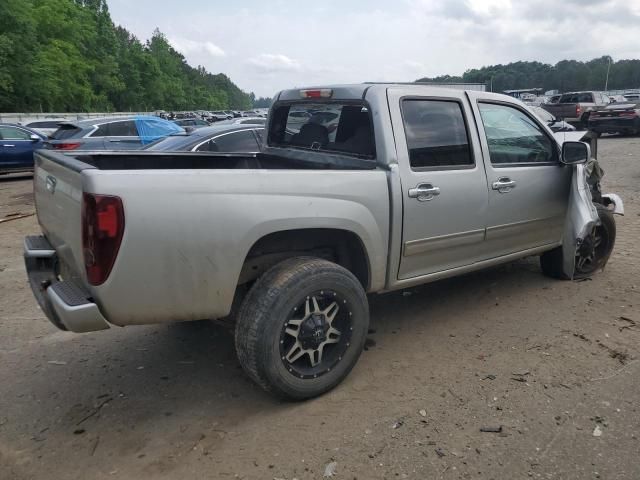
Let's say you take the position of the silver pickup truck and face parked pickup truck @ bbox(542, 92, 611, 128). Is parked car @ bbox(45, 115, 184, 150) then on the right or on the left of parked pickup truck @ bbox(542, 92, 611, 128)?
left

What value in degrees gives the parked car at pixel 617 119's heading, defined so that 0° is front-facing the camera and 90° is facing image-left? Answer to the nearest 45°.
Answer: approximately 225°

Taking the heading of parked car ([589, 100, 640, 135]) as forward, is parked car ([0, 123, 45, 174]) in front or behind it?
behind

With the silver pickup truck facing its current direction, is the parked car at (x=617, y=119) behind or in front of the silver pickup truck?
in front

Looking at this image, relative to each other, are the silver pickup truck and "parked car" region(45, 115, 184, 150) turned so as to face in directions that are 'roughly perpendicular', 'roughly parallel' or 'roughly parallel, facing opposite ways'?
roughly parallel

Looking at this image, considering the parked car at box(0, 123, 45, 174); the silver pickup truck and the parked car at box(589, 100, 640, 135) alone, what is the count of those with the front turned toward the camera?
0

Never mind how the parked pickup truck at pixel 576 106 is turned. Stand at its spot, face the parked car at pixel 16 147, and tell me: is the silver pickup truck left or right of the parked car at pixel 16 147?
left

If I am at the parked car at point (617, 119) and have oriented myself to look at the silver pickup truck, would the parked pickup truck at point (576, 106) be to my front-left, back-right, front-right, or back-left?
back-right

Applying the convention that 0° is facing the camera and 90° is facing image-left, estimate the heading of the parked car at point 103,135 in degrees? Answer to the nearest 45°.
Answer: approximately 225°

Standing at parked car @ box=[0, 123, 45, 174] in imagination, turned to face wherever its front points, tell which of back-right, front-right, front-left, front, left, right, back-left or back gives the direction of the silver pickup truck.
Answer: right

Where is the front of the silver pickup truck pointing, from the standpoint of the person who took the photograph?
facing away from the viewer and to the right of the viewer

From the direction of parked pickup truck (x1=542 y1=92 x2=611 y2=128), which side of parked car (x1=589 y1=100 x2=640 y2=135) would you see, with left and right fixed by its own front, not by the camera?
left

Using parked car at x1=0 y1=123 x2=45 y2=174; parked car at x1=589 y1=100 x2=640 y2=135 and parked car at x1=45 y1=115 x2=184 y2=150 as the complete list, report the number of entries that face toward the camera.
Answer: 0

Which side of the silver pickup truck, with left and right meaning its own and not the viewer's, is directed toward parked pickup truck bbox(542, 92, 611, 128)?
front

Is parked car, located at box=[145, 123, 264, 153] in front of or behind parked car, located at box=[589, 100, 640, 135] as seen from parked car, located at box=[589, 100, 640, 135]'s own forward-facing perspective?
behind
